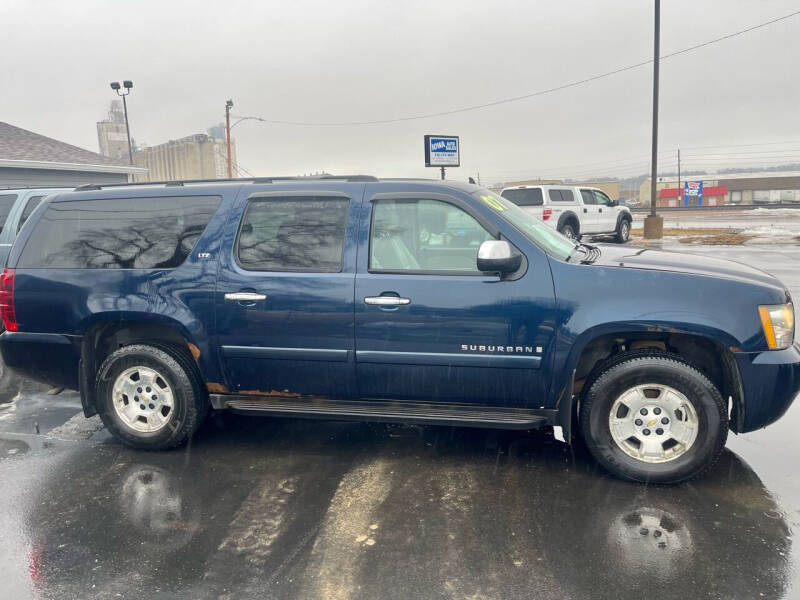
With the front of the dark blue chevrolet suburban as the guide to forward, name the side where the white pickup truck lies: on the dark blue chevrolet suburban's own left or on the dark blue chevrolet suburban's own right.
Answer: on the dark blue chevrolet suburban's own left

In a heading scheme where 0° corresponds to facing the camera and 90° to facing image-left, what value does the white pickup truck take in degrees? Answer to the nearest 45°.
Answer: approximately 225°

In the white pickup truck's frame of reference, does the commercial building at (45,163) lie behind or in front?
behind

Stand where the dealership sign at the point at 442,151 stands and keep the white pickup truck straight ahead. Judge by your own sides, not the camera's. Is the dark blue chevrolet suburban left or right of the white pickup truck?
right

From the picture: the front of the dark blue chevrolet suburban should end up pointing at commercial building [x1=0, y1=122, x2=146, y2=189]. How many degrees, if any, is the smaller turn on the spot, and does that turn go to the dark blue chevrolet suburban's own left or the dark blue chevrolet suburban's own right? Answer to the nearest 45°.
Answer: approximately 135° to the dark blue chevrolet suburban's own left

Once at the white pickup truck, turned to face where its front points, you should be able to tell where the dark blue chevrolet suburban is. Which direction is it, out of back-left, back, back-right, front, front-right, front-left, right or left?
back-right

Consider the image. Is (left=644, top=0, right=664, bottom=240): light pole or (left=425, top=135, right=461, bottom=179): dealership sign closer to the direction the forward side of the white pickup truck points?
the light pole

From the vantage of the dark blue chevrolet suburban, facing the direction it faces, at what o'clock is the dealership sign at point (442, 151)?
The dealership sign is roughly at 9 o'clock from the dark blue chevrolet suburban.

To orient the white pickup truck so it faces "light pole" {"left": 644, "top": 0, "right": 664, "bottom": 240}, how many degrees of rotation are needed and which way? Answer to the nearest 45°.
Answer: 0° — it already faces it

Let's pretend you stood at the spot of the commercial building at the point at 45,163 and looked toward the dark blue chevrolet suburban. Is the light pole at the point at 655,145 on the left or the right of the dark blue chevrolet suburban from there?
left

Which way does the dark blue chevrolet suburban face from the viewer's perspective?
to the viewer's right

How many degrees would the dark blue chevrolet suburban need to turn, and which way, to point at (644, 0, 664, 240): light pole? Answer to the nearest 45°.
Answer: approximately 45° to its left

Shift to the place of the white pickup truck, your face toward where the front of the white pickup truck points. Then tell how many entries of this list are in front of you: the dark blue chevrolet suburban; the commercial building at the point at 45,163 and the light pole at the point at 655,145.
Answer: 1
